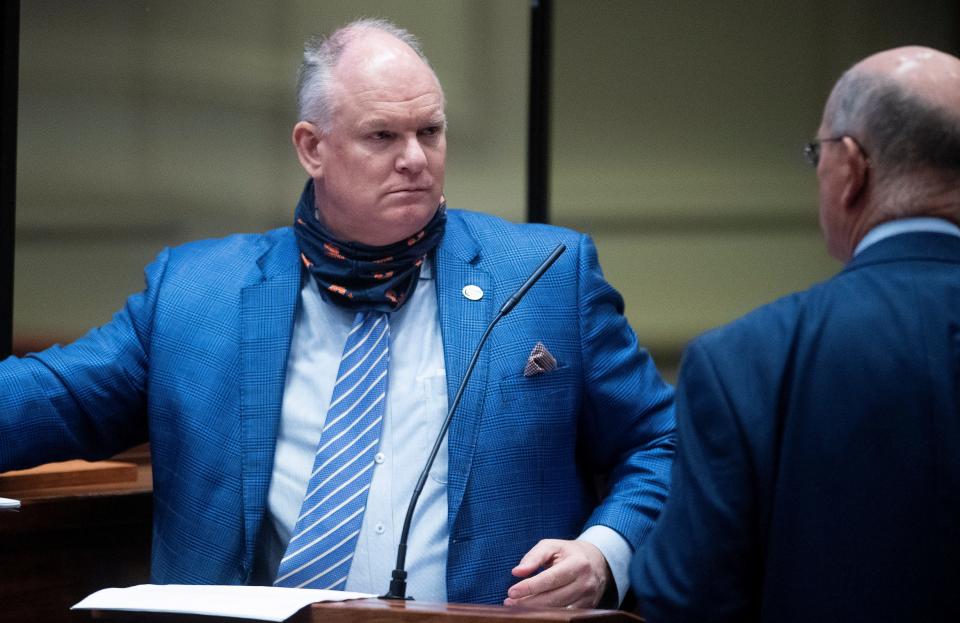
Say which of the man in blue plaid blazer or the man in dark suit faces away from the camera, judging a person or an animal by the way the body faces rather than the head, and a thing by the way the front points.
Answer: the man in dark suit

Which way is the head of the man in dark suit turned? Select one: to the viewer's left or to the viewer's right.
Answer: to the viewer's left

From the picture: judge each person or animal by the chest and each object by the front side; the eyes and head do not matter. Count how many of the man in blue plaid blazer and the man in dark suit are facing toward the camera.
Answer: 1

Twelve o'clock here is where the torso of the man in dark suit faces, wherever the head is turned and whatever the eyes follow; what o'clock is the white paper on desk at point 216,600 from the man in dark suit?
The white paper on desk is roughly at 9 o'clock from the man in dark suit.

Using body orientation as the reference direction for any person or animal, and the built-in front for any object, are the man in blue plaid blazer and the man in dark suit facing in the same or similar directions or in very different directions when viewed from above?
very different directions

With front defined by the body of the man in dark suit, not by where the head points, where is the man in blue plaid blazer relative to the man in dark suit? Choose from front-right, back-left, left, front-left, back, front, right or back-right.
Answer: front-left

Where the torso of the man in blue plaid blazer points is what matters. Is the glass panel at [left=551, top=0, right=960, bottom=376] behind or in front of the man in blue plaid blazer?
behind

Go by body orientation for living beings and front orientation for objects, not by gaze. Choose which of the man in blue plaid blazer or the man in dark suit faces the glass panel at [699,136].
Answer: the man in dark suit

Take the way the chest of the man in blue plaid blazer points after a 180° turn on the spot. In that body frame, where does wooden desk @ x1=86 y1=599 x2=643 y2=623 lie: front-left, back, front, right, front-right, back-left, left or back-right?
back

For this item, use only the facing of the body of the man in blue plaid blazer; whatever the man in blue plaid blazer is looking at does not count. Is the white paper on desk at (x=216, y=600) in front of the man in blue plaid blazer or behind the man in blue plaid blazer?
in front

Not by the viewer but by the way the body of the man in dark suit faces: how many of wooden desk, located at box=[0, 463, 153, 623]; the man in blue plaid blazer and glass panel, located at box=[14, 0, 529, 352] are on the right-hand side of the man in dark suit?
0

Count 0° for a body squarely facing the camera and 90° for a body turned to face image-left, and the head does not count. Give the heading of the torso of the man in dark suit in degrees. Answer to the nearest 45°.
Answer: approximately 180°

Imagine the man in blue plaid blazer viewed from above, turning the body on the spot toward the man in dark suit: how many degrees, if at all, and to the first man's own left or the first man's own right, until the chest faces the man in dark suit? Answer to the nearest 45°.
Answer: approximately 45° to the first man's own left

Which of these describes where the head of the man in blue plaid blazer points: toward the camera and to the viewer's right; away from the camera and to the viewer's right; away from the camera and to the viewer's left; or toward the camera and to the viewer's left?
toward the camera and to the viewer's right
